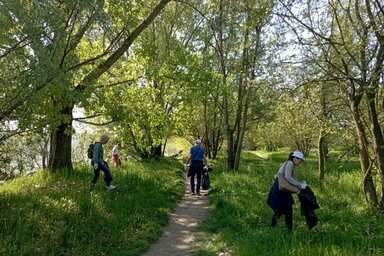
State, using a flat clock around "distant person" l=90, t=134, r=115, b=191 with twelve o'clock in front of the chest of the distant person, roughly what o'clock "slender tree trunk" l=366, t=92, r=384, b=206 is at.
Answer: The slender tree trunk is roughly at 1 o'clock from the distant person.

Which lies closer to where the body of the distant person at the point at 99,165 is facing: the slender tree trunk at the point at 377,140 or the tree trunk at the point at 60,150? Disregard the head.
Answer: the slender tree trunk

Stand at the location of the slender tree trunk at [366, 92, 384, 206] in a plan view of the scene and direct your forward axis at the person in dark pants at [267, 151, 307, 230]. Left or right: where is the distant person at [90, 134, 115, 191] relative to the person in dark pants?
right

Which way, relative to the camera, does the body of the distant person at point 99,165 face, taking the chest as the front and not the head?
to the viewer's right

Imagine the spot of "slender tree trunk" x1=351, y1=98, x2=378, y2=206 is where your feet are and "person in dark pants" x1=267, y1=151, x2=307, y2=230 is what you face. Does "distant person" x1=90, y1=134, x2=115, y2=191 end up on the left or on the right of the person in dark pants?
right
